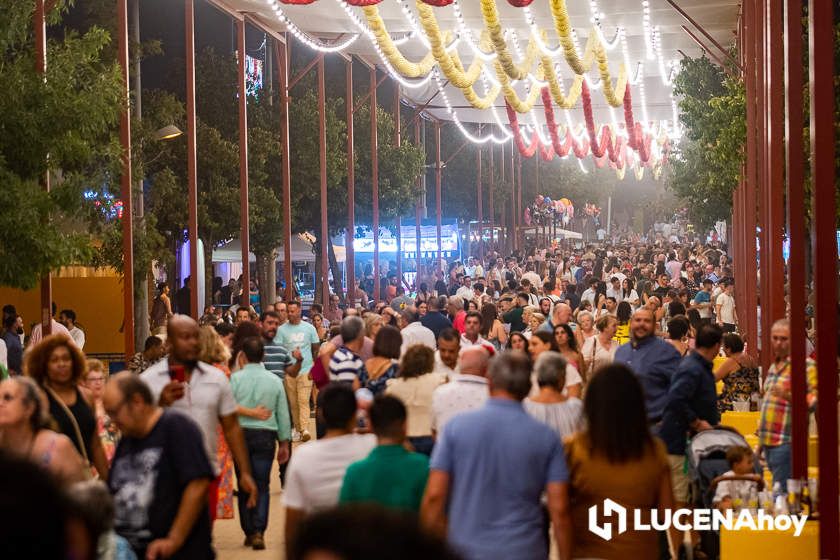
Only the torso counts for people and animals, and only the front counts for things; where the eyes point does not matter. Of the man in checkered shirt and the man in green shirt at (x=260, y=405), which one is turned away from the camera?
the man in green shirt

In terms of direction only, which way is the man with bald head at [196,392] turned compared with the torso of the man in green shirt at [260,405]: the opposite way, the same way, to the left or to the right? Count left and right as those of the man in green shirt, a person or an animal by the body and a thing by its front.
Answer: the opposite way

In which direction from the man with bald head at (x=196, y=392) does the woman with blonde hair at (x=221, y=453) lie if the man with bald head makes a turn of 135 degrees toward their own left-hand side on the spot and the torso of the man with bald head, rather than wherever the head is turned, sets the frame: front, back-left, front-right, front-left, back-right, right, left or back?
front-left

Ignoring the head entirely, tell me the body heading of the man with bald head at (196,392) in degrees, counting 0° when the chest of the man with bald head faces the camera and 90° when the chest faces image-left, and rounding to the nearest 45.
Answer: approximately 0°

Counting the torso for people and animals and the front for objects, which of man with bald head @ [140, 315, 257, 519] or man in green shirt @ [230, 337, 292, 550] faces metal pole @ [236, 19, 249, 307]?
the man in green shirt

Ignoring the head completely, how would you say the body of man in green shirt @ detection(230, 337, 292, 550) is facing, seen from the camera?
away from the camera

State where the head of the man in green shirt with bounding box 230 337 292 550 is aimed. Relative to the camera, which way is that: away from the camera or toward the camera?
away from the camera

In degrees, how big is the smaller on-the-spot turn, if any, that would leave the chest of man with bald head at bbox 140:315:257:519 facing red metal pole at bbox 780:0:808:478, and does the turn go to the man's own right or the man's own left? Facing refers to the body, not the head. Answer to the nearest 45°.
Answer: approximately 90° to the man's own left
